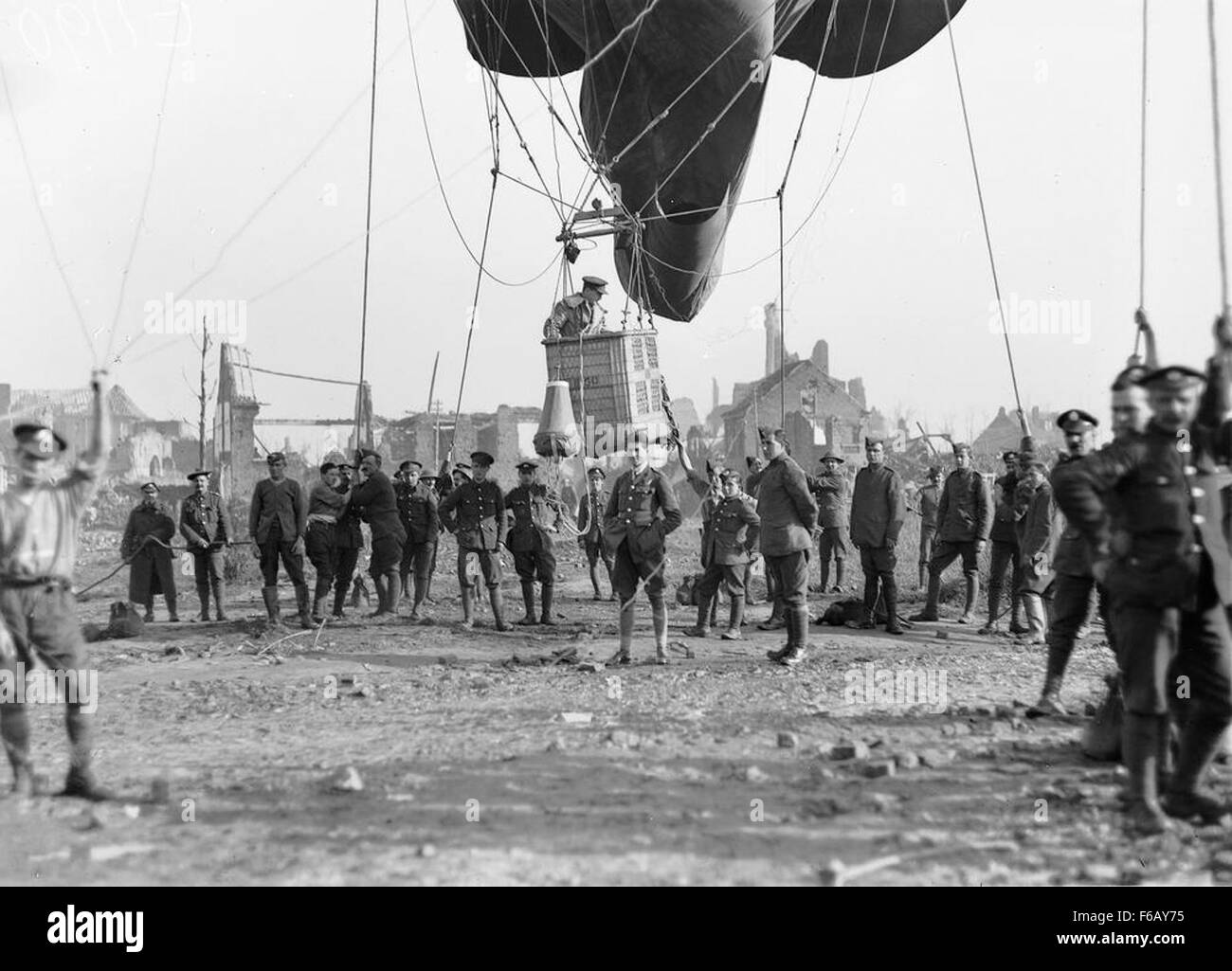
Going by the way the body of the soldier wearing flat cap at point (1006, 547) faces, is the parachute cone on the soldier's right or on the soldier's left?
on the soldier's right

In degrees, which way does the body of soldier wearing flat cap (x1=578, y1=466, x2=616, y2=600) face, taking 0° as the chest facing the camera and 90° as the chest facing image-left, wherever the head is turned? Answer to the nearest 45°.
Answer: approximately 0°

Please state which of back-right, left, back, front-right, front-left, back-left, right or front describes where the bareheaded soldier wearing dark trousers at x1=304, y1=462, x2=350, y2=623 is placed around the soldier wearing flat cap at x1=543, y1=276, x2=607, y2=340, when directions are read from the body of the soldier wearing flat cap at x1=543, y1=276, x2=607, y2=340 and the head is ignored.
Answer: back-right

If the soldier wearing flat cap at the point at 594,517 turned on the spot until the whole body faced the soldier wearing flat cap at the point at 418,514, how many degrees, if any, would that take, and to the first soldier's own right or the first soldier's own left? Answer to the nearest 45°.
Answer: approximately 90° to the first soldier's own right

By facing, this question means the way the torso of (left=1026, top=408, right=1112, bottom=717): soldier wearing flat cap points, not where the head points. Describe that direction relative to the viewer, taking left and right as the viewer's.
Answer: facing the viewer and to the left of the viewer

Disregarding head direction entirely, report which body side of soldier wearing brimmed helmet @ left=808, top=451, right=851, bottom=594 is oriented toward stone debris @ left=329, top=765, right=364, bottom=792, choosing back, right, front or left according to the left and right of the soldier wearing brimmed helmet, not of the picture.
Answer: front

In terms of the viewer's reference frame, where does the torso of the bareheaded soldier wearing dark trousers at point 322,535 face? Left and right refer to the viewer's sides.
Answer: facing the viewer and to the right of the viewer

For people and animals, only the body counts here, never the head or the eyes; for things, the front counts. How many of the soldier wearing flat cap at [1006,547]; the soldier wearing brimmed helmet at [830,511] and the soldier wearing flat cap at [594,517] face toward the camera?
3

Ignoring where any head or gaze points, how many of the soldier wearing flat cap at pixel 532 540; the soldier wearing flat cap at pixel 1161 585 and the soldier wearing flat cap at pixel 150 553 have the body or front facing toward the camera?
3

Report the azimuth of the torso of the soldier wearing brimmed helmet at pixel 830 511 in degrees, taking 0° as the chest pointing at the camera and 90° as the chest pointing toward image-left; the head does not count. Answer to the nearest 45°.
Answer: approximately 0°
